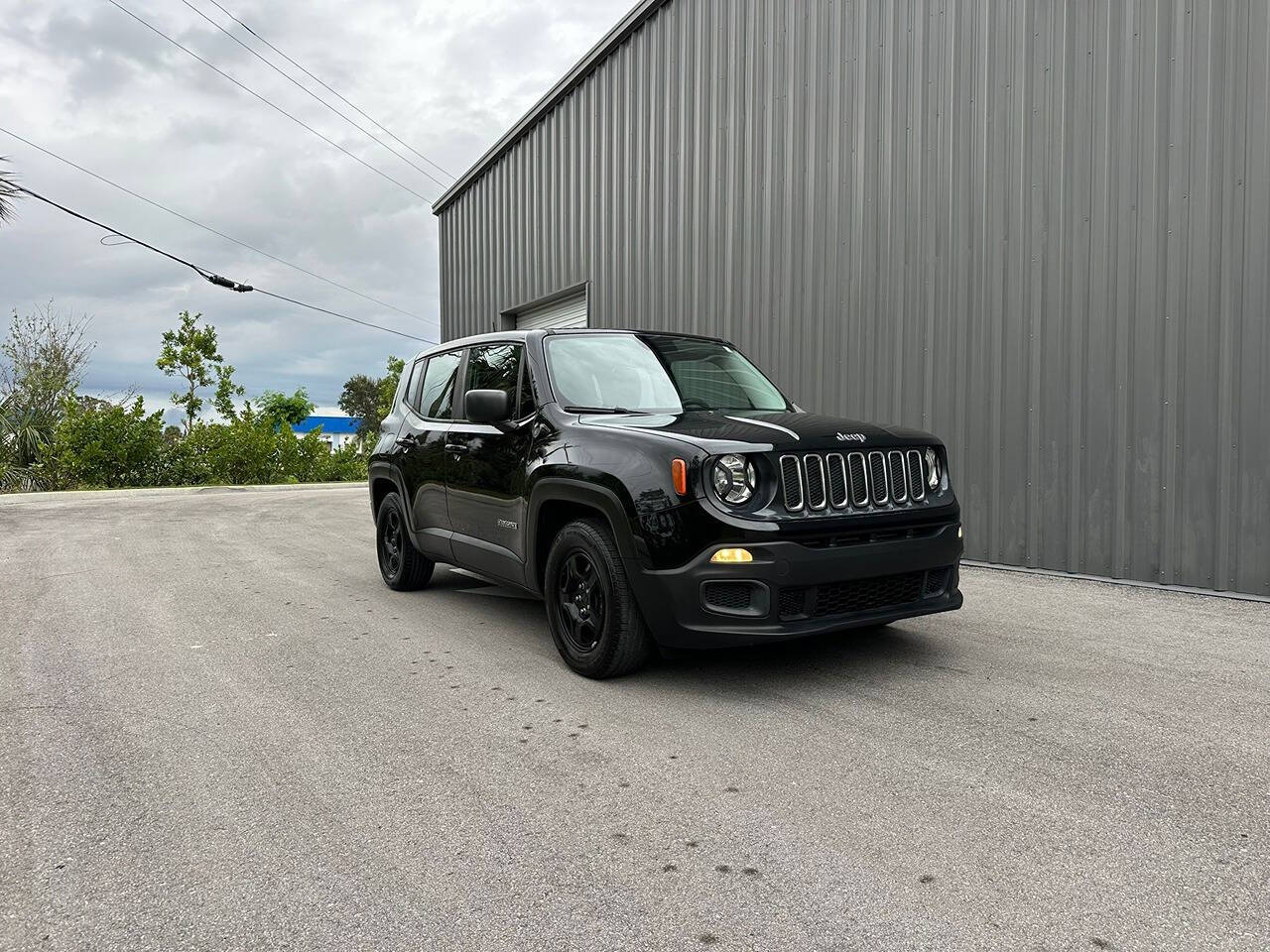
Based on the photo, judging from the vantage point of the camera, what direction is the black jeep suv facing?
facing the viewer and to the right of the viewer

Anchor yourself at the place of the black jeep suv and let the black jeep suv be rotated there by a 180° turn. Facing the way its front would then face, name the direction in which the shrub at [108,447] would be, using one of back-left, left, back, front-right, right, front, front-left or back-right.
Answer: front

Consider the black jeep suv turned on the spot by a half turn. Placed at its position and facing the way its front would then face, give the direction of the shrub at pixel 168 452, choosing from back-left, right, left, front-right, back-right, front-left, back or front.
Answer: front
